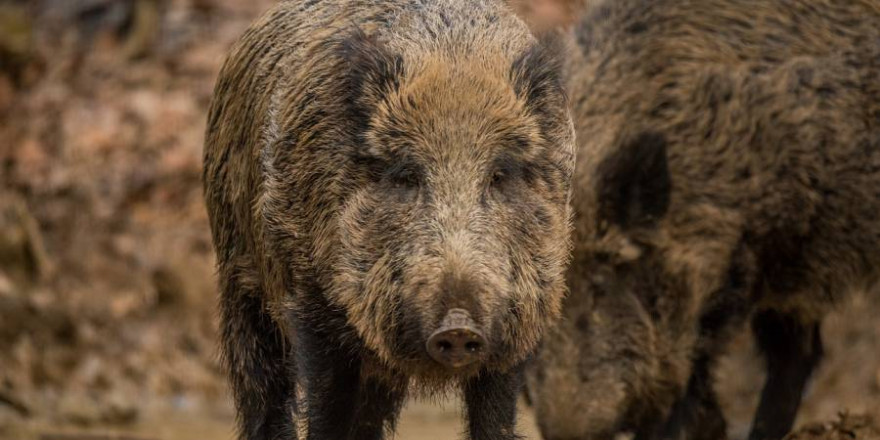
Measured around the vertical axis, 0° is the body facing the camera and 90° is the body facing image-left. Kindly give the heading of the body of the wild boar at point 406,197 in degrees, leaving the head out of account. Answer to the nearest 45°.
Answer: approximately 0°

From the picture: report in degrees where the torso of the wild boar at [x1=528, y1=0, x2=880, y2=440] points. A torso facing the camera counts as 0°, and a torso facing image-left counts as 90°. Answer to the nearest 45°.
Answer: approximately 45°
